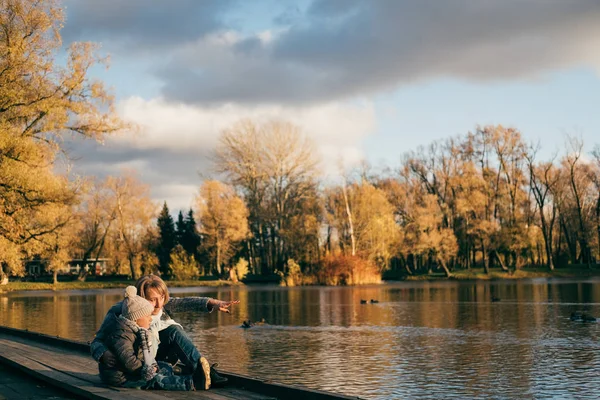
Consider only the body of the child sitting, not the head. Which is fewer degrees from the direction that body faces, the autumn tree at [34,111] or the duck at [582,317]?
the duck

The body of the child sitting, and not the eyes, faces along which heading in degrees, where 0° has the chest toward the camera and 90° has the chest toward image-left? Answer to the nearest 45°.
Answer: approximately 270°

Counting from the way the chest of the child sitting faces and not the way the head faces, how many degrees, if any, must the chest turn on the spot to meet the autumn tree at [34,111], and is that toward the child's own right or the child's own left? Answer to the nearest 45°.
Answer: approximately 90° to the child's own left
